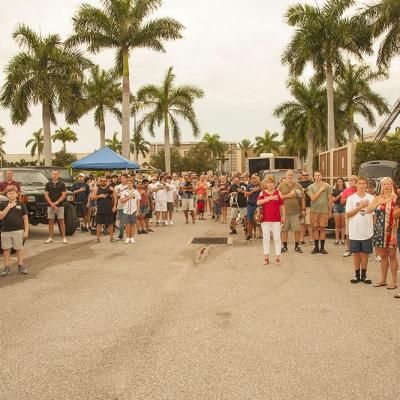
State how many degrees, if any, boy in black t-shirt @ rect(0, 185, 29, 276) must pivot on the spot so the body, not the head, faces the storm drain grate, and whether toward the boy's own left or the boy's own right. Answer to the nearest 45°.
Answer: approximately 135° to the boy's own left

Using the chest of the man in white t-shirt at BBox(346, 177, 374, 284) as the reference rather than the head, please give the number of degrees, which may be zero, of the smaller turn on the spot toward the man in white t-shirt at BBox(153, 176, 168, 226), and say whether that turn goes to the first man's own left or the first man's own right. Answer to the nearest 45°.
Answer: approximately 135° to the first man's own right

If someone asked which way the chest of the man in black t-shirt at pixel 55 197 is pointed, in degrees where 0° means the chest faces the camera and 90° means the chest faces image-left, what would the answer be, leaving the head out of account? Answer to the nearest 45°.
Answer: approximately 0°

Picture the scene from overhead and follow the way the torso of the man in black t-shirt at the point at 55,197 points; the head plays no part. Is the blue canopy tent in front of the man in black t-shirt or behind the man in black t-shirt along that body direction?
behind

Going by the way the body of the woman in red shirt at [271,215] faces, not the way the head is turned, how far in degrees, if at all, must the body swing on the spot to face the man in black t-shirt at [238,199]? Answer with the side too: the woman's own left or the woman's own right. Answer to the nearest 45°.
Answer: approximately 180°

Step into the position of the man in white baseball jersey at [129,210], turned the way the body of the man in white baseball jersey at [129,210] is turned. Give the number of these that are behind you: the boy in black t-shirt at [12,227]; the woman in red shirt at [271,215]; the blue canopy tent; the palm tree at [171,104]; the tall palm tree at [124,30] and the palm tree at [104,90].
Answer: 4

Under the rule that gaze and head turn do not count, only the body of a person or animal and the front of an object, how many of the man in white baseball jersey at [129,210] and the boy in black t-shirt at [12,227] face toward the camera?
2
